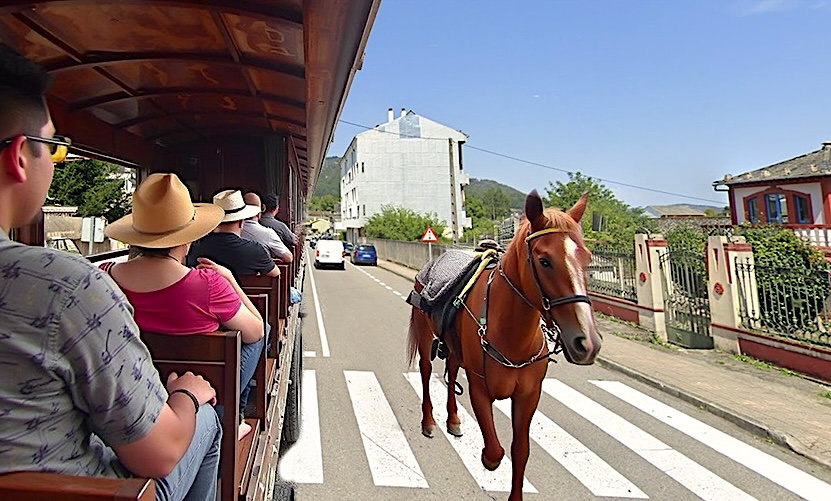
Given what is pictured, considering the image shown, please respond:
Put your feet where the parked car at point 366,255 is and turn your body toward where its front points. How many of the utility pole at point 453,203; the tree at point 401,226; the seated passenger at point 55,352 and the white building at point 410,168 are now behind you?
1

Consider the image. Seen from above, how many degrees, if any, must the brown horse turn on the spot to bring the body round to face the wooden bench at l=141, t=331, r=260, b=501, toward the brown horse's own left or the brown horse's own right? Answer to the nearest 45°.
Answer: approximately 90° to the brown horse's own right

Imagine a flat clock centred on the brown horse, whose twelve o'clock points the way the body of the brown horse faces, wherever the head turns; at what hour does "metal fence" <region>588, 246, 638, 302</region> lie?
The metal fence is roughly at 8 o'clock from the brown horse.

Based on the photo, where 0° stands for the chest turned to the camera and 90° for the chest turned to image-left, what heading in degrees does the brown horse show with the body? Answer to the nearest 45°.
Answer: approximately 315°

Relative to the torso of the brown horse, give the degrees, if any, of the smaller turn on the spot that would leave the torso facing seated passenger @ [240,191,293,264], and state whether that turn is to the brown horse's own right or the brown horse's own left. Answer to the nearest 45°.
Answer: approximately 135° to the brown horse's own right

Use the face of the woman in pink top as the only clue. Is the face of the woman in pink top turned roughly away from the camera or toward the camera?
away from the camera

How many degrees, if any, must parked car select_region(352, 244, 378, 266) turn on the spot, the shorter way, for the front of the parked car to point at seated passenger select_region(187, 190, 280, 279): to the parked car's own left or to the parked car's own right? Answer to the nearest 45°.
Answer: approximately 180°

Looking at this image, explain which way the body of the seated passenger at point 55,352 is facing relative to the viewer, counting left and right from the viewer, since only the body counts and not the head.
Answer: facing away from the viewer and to the right of the viewer

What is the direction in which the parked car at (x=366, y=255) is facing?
away from the camera

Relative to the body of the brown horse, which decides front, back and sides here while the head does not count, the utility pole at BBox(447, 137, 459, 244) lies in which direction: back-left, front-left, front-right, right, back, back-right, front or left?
back-left

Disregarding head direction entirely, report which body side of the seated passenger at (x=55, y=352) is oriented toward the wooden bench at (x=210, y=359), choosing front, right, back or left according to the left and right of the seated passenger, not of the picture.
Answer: front

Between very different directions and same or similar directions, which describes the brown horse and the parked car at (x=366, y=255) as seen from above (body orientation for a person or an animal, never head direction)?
very different directions
